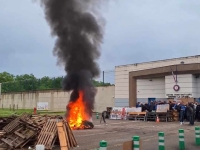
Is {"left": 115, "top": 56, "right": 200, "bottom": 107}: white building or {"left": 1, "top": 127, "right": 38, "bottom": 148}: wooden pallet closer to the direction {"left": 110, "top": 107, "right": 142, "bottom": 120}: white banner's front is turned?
the wooden pallet

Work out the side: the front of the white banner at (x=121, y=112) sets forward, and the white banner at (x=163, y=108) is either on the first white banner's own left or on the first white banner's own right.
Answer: on the first white banner's own left

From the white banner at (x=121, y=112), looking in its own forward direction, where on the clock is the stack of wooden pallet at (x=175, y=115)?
The stack of wooden pallet is roughly at 10 o'clock from the white banner.

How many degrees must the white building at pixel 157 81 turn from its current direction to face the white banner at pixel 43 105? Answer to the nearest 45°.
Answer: approximately 90° to its right

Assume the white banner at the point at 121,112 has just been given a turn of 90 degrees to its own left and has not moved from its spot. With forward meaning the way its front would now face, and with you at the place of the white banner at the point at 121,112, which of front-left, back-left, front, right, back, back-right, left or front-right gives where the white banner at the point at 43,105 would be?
back-left

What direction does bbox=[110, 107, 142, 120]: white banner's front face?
toward the camera

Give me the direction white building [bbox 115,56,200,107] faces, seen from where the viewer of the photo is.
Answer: facing the viewer and to the left of the viewer

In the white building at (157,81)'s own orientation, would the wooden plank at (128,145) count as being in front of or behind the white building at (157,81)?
in front

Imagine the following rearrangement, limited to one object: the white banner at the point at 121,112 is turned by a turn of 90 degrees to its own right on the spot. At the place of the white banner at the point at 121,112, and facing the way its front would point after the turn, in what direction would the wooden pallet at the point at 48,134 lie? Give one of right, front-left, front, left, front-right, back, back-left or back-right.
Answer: left

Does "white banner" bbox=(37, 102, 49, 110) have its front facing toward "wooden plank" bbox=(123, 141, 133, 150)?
yes

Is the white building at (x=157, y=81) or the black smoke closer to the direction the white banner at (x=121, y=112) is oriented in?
the black smoke

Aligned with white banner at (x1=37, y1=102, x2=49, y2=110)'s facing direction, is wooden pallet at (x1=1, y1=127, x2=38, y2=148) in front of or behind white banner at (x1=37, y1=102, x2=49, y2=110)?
in front

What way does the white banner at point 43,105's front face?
toward the camera

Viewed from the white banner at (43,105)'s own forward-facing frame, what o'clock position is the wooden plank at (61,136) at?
The wooden plank is roughly at 12 o'clock from the white banner.
